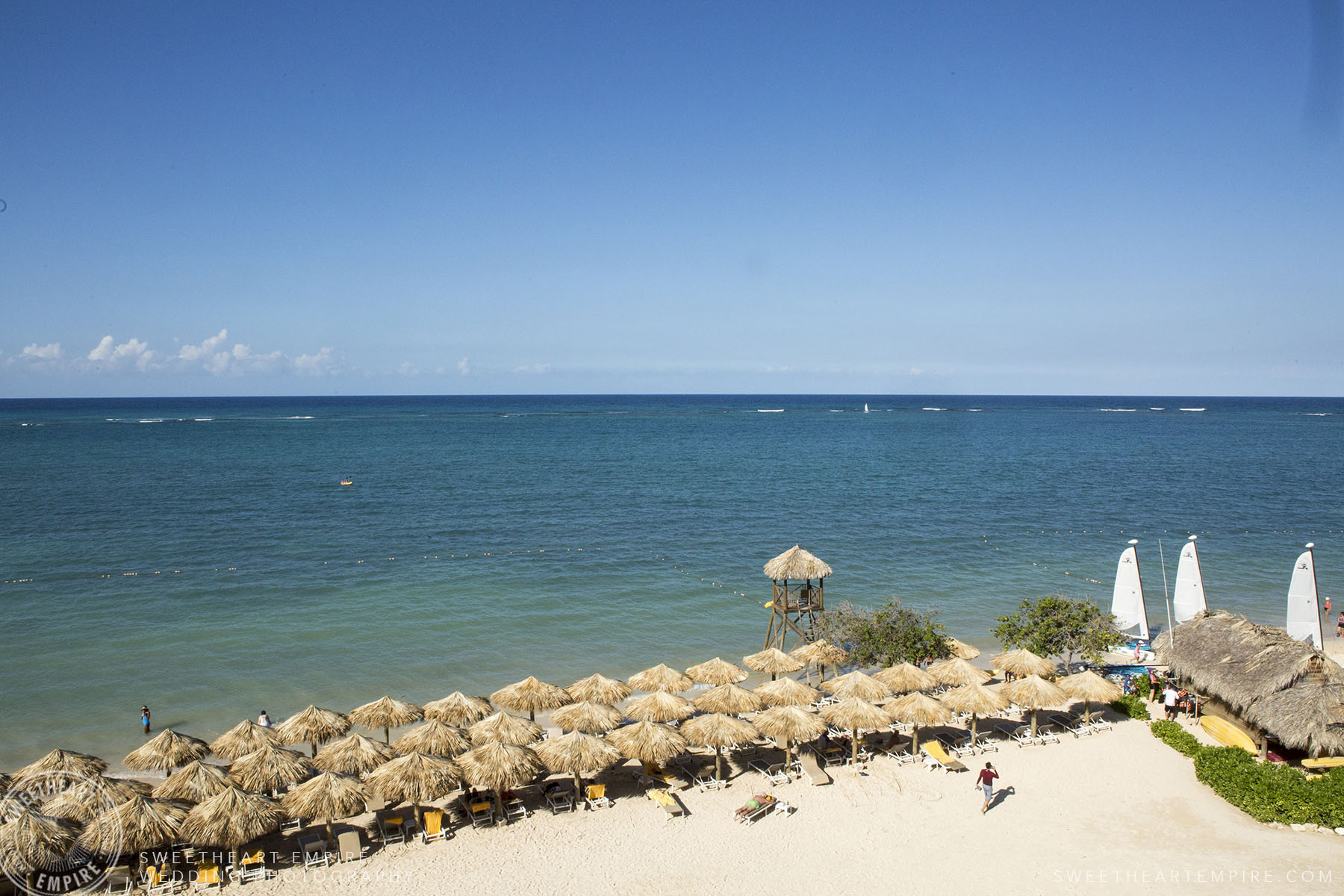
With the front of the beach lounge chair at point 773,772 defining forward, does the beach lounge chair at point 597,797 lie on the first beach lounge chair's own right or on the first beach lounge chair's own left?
on the first beach lounge chair's own left

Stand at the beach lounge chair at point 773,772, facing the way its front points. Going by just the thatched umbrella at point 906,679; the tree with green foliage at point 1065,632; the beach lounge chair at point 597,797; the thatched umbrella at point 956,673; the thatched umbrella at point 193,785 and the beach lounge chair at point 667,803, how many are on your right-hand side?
3

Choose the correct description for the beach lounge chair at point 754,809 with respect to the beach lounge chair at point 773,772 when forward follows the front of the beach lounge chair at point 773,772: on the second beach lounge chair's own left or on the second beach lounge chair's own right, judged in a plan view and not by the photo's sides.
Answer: on the second beach lounge chair's own left

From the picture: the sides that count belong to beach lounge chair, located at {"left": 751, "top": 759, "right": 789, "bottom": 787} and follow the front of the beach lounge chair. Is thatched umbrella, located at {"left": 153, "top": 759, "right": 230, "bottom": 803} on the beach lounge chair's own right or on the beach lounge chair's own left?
on the beach lounge chair's own left

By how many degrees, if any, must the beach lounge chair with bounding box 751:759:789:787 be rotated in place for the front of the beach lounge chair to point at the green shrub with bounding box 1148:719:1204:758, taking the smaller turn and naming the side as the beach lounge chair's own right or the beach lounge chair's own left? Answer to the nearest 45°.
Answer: approximately 135° to the beach lounge chair's own right

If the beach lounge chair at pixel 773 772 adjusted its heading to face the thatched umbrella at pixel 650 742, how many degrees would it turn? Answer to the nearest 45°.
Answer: approximately 90° to its left

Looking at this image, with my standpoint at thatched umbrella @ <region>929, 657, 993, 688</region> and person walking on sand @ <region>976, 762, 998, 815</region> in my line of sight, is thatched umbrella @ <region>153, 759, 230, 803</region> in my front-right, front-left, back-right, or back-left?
front-right

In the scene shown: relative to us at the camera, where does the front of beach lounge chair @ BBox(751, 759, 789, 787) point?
facing away from the viewer and to the left of the viewer

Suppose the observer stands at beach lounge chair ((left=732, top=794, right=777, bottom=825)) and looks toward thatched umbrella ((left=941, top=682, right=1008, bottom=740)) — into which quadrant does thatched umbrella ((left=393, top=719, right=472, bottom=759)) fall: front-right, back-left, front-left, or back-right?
back-left

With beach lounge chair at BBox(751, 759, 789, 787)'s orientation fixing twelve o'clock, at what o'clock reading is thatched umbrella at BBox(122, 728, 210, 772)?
The thatched umbrella is roughly at 10 o'clock from the beach lounge chair.

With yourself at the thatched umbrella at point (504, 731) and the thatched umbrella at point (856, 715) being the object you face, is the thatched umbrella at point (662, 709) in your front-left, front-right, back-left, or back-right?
front-left

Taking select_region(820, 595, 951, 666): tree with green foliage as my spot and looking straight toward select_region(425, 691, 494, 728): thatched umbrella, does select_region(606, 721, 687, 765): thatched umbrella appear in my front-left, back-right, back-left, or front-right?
front-left
